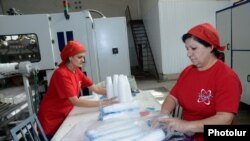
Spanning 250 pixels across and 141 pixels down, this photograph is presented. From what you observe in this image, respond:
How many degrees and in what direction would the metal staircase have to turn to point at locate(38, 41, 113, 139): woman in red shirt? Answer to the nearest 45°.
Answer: approximately 45° to its right

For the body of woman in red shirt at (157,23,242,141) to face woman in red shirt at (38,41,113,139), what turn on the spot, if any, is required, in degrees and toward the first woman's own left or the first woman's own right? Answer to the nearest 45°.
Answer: approximately 45° to the first woman's own right

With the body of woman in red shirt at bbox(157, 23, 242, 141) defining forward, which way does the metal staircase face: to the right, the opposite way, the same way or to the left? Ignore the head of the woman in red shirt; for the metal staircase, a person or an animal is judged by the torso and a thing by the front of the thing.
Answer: to the left

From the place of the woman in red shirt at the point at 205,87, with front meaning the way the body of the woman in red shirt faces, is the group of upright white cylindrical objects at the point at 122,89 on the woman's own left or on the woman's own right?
on the woman's own right

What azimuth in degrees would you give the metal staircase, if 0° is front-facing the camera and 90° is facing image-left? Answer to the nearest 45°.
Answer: approximately 315°
